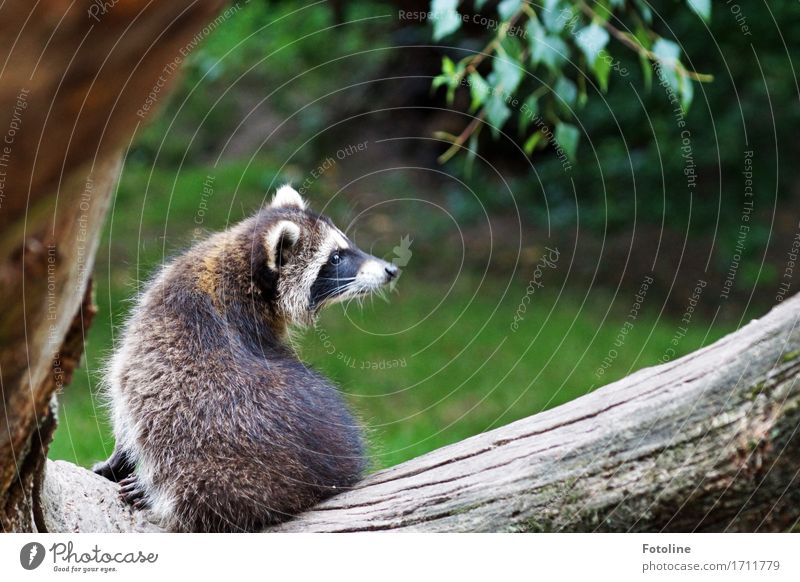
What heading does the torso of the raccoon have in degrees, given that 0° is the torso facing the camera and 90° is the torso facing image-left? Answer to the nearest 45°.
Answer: approximately 135°
